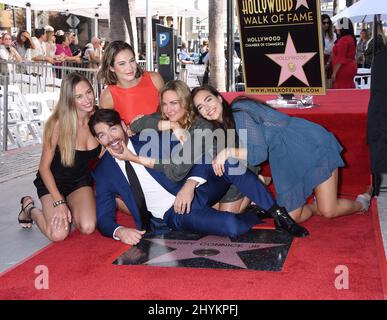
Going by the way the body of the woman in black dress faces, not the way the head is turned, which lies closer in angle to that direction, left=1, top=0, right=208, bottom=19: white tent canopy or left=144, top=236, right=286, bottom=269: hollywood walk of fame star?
the hollywood walk of fame star

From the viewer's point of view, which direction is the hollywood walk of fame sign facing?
toward the camera

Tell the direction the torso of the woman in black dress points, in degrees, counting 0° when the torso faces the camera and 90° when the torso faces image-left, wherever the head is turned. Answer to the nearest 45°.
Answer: approximately 315°

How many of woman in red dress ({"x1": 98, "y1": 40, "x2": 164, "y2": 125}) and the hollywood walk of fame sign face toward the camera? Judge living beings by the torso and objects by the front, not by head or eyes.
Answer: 2

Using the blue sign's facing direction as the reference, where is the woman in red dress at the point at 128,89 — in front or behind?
in front

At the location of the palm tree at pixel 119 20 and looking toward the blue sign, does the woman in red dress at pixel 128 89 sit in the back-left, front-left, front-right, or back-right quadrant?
front-right

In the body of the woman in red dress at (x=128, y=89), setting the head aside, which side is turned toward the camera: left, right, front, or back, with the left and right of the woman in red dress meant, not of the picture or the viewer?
front

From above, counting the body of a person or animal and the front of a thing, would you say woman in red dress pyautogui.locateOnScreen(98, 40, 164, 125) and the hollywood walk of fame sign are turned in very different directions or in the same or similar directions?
same or similar directions

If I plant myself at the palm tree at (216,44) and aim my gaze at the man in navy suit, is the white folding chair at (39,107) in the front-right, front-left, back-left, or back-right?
front-right

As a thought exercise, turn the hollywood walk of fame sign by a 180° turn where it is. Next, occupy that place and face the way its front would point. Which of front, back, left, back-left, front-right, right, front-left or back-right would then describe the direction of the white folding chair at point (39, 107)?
front-left

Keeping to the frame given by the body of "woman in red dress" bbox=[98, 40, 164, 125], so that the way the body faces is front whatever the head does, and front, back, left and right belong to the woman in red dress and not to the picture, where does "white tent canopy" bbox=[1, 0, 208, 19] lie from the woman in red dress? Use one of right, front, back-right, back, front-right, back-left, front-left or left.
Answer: back

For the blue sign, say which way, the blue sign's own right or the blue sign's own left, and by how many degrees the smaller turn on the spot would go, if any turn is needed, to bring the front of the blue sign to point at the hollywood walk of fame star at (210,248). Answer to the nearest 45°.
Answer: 0° — it already faces it

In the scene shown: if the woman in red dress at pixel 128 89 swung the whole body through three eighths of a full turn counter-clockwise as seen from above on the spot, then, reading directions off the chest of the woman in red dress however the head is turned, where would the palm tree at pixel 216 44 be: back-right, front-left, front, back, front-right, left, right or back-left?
front-left

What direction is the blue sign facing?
toward the camera

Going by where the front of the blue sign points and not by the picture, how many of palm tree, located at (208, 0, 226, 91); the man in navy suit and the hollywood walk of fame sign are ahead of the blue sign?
2

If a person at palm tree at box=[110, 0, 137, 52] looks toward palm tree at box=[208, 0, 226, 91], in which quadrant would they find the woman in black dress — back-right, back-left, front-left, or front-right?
back-right

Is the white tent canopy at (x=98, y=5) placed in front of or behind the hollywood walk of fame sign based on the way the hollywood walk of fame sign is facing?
behind
